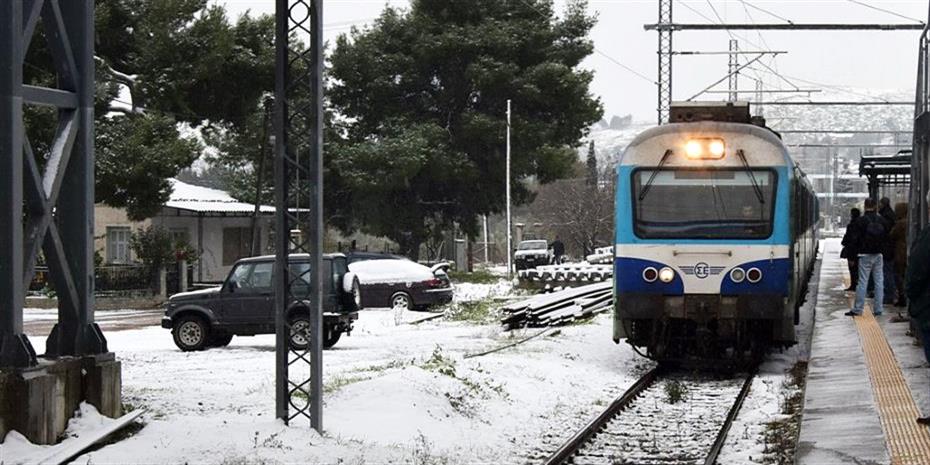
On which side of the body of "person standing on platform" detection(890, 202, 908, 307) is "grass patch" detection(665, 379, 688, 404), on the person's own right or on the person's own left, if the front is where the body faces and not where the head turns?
on the person's own left

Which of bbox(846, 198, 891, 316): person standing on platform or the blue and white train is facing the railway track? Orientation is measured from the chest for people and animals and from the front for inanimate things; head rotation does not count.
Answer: the blue and white train

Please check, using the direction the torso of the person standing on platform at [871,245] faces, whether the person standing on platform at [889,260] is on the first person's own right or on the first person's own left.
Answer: on the first person's own right

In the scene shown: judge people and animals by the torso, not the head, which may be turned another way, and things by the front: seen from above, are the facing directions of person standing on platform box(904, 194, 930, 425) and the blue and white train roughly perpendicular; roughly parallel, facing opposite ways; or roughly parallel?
roughly perpendicular

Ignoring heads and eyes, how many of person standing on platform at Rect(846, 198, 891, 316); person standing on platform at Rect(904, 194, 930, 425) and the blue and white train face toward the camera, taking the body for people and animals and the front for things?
1

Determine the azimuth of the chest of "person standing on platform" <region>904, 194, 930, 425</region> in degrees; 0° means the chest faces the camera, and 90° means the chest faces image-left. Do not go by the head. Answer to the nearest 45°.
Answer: approximately 90°

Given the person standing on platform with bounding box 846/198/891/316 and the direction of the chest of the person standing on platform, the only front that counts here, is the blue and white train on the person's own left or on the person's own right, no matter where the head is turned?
on the person's own left

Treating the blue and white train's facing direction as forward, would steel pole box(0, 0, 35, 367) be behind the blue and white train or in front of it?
in front

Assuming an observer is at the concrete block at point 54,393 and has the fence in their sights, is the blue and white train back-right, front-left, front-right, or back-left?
front-right

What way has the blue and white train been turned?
toward the camera

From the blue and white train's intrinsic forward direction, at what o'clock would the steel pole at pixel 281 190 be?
The steel pole is roughly at 1 o'clock from the blue and white train.
